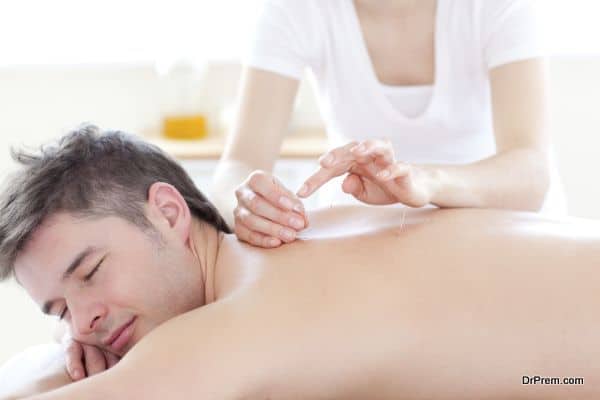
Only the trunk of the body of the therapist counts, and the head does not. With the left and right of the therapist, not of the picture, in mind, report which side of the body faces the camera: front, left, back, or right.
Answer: front

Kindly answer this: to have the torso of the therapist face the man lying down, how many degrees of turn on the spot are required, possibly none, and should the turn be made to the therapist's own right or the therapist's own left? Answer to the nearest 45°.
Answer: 0° — they already face them
